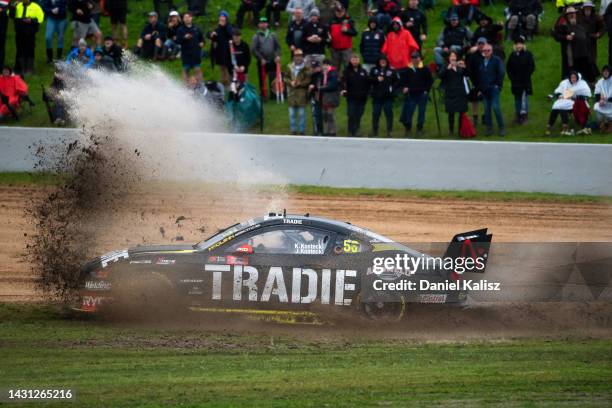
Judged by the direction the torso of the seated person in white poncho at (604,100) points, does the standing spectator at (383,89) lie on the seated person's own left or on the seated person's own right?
on the seated person's own right

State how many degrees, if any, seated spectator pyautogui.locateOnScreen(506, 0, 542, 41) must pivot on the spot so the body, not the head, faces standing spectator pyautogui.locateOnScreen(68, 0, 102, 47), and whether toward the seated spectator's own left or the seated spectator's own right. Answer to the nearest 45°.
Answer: approximately 90° to the seated spectator's own right

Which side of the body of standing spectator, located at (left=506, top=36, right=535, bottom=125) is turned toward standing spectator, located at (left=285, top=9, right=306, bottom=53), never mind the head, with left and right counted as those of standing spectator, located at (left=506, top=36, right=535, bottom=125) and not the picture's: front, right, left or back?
right

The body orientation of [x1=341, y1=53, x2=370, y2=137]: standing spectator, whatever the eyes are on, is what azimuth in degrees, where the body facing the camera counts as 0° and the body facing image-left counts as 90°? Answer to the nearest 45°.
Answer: approximately 0°

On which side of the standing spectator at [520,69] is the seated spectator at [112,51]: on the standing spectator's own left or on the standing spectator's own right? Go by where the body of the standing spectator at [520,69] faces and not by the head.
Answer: on the standing spectator's own right

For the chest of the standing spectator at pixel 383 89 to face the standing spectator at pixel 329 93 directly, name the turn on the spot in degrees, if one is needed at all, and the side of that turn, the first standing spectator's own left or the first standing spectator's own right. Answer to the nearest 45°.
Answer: approximately 90° to the first standing spectator's own right

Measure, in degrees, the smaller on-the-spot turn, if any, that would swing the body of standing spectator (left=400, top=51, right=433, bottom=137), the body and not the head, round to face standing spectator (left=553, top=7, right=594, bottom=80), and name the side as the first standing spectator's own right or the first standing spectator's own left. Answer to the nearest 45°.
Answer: approximately 135° to the first standing spectator's own left

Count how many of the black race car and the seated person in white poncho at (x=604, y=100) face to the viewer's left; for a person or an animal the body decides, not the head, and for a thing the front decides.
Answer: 1

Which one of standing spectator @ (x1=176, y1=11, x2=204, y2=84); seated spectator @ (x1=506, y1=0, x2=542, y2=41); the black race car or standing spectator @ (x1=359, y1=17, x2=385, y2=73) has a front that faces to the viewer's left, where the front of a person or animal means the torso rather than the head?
the black race car

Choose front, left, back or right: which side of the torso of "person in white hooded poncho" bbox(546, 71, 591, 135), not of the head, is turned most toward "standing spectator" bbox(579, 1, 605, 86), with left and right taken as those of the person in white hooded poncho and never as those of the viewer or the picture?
back

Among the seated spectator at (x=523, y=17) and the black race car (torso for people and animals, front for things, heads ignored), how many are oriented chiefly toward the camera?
1

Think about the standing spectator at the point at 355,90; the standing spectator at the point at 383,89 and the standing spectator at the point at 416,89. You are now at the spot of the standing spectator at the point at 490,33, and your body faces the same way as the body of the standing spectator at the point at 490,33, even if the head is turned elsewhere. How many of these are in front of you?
3

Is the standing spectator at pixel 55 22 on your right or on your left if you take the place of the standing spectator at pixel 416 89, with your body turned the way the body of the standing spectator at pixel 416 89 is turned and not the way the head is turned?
on your right

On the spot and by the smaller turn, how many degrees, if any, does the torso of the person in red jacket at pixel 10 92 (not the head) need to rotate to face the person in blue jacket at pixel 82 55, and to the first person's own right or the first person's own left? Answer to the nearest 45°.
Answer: approximately 90° to the first person's own left

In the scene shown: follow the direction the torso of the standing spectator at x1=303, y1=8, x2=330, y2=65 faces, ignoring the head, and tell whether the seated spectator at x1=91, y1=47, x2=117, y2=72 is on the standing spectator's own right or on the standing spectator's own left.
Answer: on the standing spectator's own right
